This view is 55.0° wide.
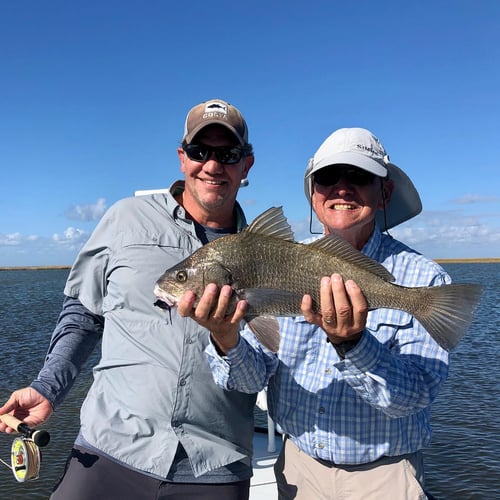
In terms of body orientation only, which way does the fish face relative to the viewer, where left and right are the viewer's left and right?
facing to the left of the viewer
